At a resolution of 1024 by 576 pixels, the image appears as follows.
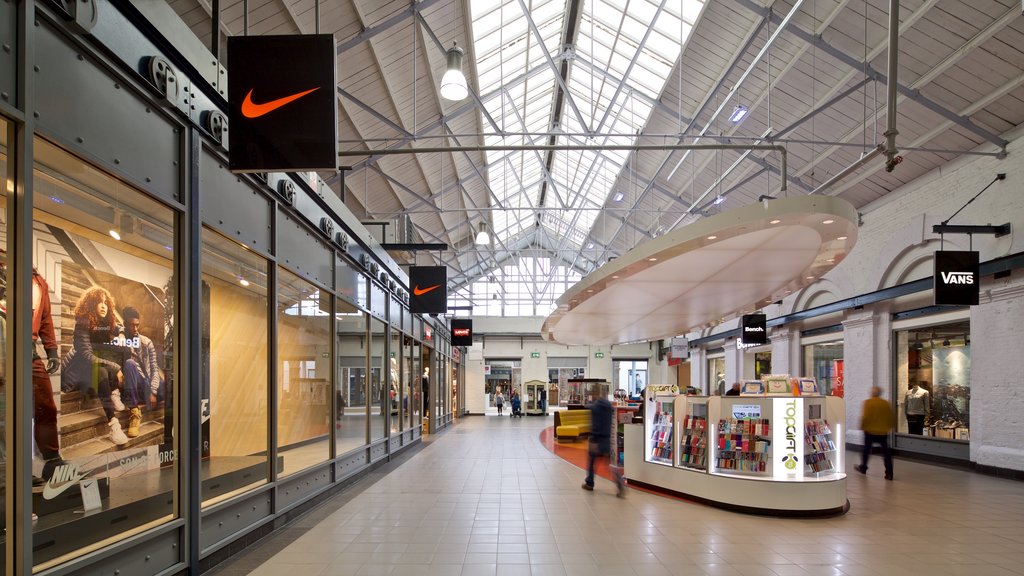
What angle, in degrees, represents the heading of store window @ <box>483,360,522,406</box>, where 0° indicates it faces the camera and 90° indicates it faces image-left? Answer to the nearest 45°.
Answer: approximately 0°

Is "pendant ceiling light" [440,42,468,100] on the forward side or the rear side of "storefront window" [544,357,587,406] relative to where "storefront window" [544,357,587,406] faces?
on the forward side

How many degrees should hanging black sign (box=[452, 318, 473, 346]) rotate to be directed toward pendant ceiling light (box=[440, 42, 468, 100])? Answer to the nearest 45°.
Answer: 0° — it already faces it

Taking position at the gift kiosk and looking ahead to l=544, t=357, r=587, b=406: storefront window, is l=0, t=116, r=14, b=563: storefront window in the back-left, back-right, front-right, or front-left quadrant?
back-left

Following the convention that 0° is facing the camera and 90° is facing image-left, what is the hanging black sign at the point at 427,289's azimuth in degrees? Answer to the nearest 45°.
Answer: approximately 0°

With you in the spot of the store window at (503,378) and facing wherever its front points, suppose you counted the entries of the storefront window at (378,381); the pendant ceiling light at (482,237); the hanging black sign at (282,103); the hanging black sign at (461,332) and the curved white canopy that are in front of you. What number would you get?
5
